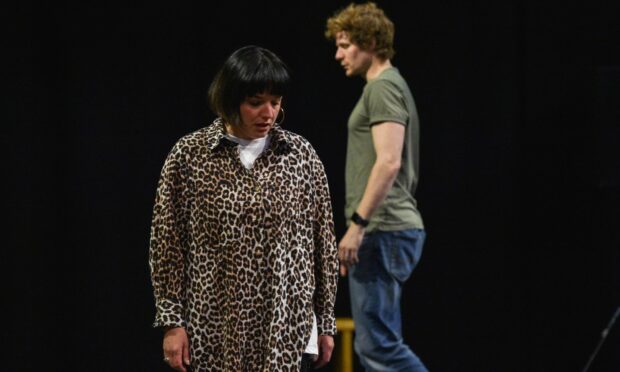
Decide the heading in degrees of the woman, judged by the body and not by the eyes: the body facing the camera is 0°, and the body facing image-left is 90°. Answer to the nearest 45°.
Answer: approximately 0°

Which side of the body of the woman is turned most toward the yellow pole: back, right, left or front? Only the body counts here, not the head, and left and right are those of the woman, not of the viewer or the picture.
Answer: back

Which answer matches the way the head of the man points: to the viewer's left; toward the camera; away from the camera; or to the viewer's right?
to the viewer's left

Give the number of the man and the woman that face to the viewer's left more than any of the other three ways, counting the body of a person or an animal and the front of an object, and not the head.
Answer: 1

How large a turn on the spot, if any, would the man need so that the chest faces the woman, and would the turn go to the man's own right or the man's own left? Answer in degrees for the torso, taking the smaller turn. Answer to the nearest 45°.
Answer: approximately 90° to the man's own left

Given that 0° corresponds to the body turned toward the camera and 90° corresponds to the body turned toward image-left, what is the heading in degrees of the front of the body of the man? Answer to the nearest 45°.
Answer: approximately 90°

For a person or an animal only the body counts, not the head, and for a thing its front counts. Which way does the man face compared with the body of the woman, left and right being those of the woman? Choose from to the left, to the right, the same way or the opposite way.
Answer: to the right
